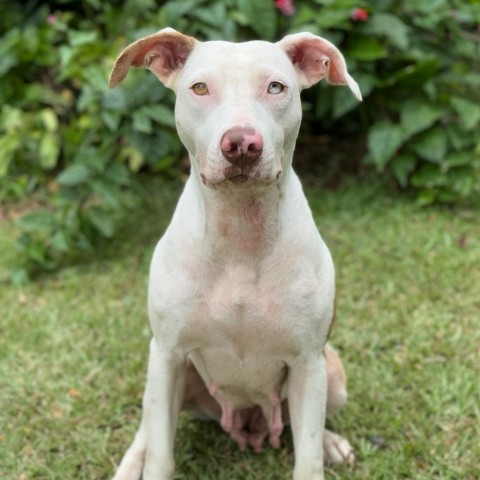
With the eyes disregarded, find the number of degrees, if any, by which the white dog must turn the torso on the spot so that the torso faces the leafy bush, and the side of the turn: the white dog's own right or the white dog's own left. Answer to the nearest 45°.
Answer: approximately 180°

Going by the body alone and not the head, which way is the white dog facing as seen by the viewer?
toward the camera

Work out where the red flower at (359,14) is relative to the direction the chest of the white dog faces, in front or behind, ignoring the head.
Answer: behind

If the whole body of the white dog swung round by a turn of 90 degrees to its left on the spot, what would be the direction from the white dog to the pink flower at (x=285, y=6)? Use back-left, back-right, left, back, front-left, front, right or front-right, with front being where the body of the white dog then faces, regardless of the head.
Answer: left
